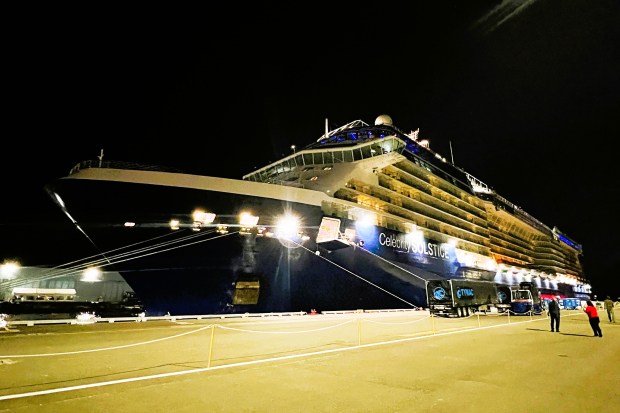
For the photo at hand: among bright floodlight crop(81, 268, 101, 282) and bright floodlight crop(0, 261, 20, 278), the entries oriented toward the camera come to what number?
2

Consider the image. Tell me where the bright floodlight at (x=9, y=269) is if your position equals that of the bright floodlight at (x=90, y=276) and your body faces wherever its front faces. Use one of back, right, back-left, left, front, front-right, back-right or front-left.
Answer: right

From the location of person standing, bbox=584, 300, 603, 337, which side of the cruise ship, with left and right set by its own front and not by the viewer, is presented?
left

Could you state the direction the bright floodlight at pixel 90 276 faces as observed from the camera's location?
facing the viewer

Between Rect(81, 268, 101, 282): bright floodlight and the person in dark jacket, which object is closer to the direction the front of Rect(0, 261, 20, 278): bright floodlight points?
the person in dark jacket

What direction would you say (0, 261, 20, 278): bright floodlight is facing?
toward the camera

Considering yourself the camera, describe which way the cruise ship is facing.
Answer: facing the viewer and to the left of the viewer
